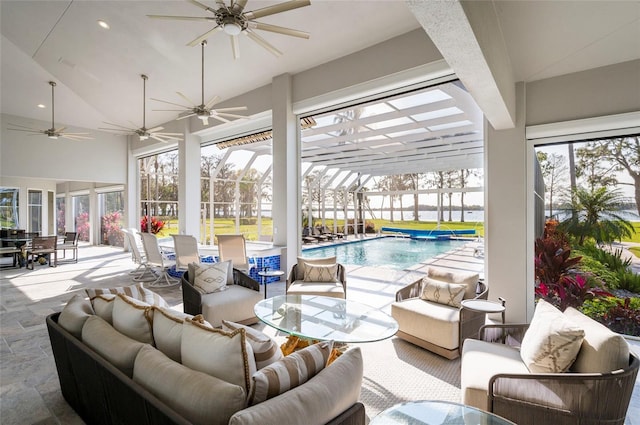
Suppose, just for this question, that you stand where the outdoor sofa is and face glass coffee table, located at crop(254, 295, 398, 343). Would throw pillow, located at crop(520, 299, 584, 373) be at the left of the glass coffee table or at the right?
right

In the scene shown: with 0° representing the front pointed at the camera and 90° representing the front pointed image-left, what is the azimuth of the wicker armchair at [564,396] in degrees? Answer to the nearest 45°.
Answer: approximately 90°

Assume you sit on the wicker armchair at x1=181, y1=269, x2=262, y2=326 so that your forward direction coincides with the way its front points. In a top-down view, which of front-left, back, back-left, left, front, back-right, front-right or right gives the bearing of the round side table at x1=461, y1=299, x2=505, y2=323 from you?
front

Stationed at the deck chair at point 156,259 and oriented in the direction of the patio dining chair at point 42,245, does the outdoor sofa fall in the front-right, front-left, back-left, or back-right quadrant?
back-left

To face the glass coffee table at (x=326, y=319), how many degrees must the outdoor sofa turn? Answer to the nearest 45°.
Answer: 0° — it already faces it

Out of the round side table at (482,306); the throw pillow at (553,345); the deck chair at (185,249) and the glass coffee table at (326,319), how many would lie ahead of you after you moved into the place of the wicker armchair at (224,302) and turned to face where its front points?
3

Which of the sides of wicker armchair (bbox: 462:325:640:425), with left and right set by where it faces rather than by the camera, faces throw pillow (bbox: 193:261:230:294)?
front

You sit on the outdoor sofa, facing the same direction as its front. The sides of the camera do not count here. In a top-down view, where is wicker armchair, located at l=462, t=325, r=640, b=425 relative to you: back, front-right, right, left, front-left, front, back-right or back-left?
front-right

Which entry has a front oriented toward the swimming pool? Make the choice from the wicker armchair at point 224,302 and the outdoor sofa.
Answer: the outdoor sofa

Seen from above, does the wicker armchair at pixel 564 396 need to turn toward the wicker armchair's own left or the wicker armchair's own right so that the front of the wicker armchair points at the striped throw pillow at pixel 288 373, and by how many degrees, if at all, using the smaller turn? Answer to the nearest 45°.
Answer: approximately 45° to the wicker armchair's own left

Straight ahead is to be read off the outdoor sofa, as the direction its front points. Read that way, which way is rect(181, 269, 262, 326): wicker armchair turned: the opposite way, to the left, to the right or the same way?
to the right

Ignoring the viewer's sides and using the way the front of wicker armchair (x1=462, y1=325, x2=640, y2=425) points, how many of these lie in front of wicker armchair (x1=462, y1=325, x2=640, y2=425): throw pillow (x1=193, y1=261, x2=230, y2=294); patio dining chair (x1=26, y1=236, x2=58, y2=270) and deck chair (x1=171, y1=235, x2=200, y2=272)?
3

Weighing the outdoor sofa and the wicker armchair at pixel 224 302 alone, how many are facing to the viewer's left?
0

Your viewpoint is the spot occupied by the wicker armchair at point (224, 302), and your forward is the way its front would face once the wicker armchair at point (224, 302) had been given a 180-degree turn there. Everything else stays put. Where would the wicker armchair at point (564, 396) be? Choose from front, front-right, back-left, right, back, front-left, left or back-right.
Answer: back

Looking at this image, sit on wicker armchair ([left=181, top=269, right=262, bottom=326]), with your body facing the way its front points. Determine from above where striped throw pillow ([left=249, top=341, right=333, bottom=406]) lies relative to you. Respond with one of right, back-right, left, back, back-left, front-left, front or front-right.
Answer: front-right

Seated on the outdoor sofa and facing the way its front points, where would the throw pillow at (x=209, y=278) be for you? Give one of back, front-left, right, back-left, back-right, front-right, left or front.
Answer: front-left

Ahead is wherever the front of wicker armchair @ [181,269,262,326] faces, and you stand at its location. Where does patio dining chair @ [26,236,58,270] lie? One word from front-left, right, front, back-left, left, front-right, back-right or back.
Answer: back

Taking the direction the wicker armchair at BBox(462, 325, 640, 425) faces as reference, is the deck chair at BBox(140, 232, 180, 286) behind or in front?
in front

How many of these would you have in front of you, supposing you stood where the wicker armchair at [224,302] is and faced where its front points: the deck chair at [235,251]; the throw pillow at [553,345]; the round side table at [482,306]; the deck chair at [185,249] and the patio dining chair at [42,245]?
2

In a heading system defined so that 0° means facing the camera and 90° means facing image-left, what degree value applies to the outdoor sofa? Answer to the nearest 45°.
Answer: approximately 225°
